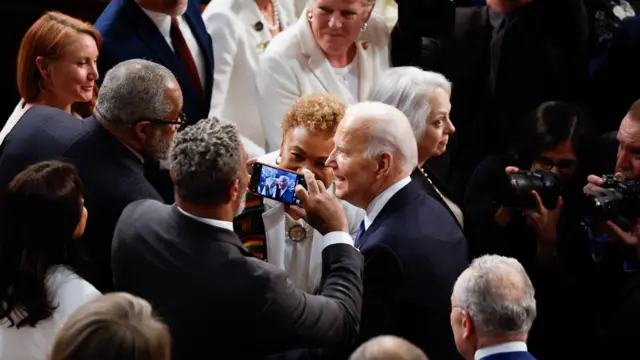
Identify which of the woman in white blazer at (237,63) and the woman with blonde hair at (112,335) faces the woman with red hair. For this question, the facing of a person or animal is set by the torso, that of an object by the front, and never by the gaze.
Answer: the woman with blonde hair

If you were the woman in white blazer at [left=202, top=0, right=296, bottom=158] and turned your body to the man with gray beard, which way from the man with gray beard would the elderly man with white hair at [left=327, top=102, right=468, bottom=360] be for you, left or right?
left

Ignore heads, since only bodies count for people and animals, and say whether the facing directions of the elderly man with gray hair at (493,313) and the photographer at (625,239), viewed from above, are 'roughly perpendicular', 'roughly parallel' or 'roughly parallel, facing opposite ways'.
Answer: roughly perpendicular

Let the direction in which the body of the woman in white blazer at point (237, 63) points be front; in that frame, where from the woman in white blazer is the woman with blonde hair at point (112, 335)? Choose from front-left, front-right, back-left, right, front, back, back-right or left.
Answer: front-right

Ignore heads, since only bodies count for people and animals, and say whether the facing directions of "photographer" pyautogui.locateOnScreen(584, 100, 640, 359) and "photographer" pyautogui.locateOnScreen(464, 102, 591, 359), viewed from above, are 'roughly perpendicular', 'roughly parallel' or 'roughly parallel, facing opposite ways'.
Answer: roughly parallel

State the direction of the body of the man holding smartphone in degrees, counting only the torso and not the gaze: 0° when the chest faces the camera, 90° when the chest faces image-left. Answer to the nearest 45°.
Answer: approximately 225°

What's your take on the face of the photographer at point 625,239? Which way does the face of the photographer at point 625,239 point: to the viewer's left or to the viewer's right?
to the viewer's left

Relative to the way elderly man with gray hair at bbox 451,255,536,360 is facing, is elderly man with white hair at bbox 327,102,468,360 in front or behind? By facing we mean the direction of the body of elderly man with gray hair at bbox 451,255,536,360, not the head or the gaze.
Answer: in front

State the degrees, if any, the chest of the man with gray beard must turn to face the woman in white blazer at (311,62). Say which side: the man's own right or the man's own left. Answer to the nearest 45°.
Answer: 0° — they already face them

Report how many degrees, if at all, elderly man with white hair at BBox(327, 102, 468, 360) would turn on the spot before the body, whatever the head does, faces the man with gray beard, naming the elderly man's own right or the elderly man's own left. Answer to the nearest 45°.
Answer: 0° — they already face them

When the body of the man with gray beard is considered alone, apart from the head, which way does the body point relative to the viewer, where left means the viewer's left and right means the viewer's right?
facing away from the viewer and to the right of the viewer

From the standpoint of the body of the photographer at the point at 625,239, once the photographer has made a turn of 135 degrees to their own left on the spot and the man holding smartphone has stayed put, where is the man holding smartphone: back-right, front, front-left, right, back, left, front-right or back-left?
back-right

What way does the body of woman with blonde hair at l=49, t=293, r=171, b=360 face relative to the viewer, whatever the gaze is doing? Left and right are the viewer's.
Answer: facing away from the viewer

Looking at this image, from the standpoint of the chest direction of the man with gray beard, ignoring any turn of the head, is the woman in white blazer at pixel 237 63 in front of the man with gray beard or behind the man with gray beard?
in front

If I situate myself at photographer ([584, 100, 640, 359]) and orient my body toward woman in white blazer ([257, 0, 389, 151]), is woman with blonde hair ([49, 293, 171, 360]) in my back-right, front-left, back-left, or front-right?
front-left

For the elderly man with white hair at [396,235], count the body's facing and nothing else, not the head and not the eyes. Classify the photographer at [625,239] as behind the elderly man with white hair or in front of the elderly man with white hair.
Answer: behind

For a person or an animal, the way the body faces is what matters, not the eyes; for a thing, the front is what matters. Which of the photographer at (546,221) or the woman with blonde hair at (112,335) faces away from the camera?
the woman with blonde hair
